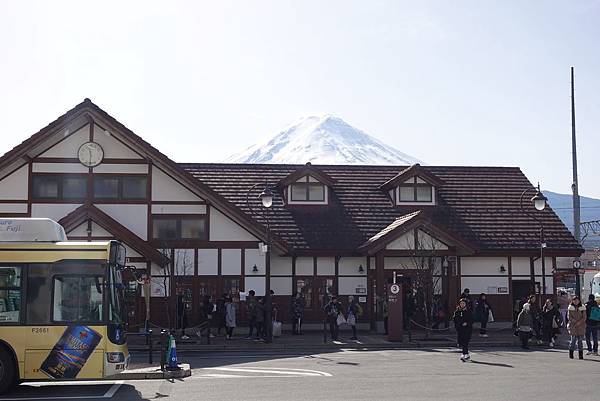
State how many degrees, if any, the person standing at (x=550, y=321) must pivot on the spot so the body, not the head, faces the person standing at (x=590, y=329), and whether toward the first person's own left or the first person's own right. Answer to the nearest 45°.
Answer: approximately 90° to the first person's own left

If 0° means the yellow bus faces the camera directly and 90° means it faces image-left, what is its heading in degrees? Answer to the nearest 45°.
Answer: approximately 270°

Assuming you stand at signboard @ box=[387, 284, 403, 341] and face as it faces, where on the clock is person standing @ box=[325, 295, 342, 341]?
The person standing is roughly at 3 o'clock from the signboard.

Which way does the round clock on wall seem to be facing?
toward the camera

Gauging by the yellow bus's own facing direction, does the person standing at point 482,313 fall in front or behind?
in front

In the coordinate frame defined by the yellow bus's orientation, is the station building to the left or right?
on its left

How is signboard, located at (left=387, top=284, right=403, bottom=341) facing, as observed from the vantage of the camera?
facing the viewer

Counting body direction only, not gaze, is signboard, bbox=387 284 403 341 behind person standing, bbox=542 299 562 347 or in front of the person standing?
in front

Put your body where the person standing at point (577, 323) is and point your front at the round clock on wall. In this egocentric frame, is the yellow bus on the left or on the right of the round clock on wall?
left

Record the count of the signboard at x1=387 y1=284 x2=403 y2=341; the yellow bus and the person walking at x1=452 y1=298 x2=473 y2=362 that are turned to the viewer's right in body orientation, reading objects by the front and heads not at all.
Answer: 1

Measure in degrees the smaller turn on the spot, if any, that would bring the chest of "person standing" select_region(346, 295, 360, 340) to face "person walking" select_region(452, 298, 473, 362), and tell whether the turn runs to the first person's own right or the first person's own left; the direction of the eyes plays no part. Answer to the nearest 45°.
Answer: approximately 135° to the first person's own left

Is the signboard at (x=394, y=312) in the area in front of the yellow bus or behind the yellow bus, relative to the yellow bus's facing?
in front

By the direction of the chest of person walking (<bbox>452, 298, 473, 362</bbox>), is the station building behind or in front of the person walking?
behind
